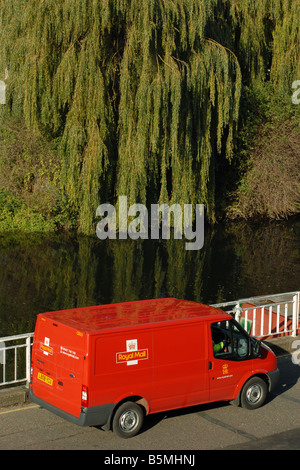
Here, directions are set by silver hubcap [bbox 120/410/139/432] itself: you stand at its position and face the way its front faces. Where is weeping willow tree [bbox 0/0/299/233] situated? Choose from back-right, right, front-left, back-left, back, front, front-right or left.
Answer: back-left

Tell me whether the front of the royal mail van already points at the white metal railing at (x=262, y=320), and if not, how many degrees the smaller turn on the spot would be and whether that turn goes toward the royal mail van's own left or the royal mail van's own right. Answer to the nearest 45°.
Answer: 0° — it already faces it

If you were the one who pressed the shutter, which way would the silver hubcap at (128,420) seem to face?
facing the viewer and to the right of the viewer

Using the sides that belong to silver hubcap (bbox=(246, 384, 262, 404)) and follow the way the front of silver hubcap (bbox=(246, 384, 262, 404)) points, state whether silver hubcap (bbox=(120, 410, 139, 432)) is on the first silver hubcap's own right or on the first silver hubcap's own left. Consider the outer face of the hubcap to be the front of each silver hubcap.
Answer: on the first silver hubcap's own right

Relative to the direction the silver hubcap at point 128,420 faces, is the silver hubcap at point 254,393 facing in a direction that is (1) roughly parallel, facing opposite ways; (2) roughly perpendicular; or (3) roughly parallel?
roughly parallel

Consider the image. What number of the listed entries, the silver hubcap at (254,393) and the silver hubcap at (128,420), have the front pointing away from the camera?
0

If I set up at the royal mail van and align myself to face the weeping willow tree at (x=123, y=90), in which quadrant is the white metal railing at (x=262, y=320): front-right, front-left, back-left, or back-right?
front-right

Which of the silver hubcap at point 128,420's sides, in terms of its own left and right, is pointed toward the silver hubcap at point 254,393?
left

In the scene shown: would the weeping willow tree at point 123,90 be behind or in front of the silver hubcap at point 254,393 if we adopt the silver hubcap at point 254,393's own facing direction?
behind
